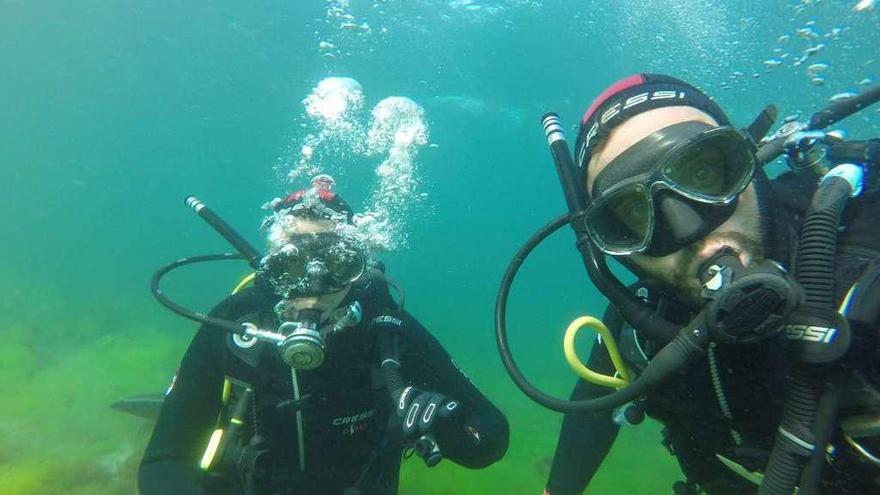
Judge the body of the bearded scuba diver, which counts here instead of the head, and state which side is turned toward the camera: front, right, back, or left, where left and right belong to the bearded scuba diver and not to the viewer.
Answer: front

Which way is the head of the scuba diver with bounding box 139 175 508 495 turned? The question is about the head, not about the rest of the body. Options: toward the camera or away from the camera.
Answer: toward the camera

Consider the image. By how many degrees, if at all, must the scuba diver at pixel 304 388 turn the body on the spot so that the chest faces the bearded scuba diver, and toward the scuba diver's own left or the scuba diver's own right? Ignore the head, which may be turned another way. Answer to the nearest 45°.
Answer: approximately 45° to the scuba diver's own left

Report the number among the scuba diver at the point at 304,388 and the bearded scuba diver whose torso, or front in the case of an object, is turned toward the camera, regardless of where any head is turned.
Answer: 2

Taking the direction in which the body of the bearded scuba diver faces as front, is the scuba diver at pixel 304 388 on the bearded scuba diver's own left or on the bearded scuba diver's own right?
on the bearded scuba diver's own right

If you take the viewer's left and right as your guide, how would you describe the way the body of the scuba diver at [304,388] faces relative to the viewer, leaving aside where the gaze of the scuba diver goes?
facing the viewer
